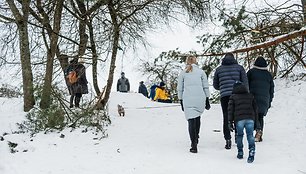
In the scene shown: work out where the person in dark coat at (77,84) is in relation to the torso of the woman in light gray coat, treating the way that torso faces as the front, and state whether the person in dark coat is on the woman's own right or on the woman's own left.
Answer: on the woman's own left

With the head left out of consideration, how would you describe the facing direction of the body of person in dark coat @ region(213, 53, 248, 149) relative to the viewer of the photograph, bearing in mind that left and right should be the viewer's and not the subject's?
facing away from the viewer

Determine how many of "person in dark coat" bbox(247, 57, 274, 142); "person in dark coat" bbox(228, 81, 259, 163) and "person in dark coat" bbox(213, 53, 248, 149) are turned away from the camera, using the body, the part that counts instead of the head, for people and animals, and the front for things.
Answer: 3

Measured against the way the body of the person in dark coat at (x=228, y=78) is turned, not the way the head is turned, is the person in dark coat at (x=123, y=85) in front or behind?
in front

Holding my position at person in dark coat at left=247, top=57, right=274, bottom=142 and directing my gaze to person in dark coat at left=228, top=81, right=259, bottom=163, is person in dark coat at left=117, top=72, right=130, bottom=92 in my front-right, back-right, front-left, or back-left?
back-right

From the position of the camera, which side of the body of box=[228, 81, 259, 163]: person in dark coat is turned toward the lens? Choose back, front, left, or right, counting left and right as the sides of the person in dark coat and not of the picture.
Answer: back

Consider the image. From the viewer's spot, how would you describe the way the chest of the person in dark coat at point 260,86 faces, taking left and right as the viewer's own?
facing away from the viewer

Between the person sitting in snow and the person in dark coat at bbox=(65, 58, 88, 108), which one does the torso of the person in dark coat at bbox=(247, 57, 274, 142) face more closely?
the person sitting in snow

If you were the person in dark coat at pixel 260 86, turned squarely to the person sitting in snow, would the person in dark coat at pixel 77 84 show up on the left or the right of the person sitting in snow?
left

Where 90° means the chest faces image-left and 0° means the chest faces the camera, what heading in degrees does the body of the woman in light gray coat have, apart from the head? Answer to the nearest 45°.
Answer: approximately 180°

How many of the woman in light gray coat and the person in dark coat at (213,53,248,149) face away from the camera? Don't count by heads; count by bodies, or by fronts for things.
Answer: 2
